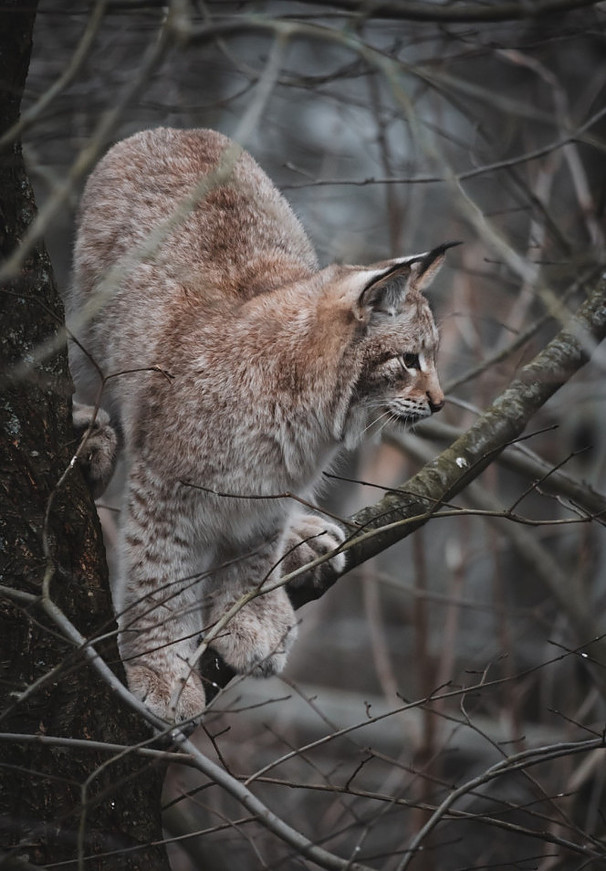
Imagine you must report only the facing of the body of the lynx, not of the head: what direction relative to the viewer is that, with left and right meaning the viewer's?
facing the viewer and to the right of the viewer
